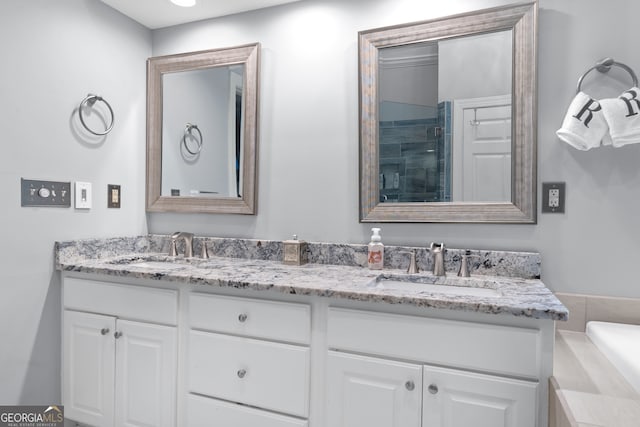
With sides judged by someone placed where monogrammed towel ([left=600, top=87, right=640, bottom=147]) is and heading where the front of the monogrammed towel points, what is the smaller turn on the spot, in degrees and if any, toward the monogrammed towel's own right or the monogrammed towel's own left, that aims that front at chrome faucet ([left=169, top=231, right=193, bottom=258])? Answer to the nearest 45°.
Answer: approximately 90° to the monogrammed towel's own right

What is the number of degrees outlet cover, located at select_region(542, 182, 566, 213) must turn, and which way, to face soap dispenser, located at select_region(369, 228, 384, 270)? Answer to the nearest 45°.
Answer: approximately 90° to its right

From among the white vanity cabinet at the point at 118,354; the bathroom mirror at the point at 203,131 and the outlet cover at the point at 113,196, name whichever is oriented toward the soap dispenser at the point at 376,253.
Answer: the outlet cover

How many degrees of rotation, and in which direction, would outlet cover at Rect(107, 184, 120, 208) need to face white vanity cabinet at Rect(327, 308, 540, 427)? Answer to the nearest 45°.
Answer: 0° — it already faces it

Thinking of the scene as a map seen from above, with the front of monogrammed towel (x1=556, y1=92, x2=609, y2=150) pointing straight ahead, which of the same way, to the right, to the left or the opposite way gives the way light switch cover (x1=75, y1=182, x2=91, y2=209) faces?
to the left

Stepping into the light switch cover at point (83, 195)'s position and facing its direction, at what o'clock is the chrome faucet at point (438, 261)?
The chrome faucet is roughly at 12 o'clock from the light switch cover.

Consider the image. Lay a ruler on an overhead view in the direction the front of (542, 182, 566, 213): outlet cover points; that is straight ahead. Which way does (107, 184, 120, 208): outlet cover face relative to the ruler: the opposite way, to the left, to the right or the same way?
to the left

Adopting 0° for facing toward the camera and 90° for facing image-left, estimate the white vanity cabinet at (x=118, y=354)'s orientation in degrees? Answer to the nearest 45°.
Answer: approximately 45°

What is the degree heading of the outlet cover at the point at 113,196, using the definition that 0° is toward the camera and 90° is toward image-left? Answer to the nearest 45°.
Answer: approximately 315°
